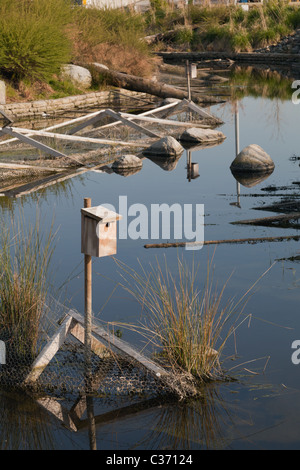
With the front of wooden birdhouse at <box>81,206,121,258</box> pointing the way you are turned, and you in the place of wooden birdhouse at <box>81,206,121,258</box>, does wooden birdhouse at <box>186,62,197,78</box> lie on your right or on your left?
on your left

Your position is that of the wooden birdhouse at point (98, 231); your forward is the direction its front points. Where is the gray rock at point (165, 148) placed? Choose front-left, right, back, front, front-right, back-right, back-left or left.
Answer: back-left

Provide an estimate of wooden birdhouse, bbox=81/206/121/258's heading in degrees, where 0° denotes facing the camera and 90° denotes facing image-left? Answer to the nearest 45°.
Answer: approximately 315°

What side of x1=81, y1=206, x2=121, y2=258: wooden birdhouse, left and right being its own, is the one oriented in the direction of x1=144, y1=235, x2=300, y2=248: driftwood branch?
left

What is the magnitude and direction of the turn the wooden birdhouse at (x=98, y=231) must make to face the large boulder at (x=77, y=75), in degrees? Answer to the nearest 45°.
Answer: approximately 135° to its left

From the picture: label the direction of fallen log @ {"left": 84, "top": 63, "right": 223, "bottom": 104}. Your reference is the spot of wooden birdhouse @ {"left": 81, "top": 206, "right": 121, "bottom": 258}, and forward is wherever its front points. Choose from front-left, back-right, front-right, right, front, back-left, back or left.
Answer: back-left

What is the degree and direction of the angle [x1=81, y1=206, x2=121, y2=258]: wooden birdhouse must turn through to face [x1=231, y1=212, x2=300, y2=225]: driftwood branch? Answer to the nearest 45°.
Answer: approximately 90° to its left

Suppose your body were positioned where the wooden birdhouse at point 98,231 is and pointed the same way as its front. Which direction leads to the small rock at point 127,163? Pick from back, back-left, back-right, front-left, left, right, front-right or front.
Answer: back-left

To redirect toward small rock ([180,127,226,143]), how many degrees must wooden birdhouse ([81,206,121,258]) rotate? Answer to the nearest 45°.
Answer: approximately 135° to its left
